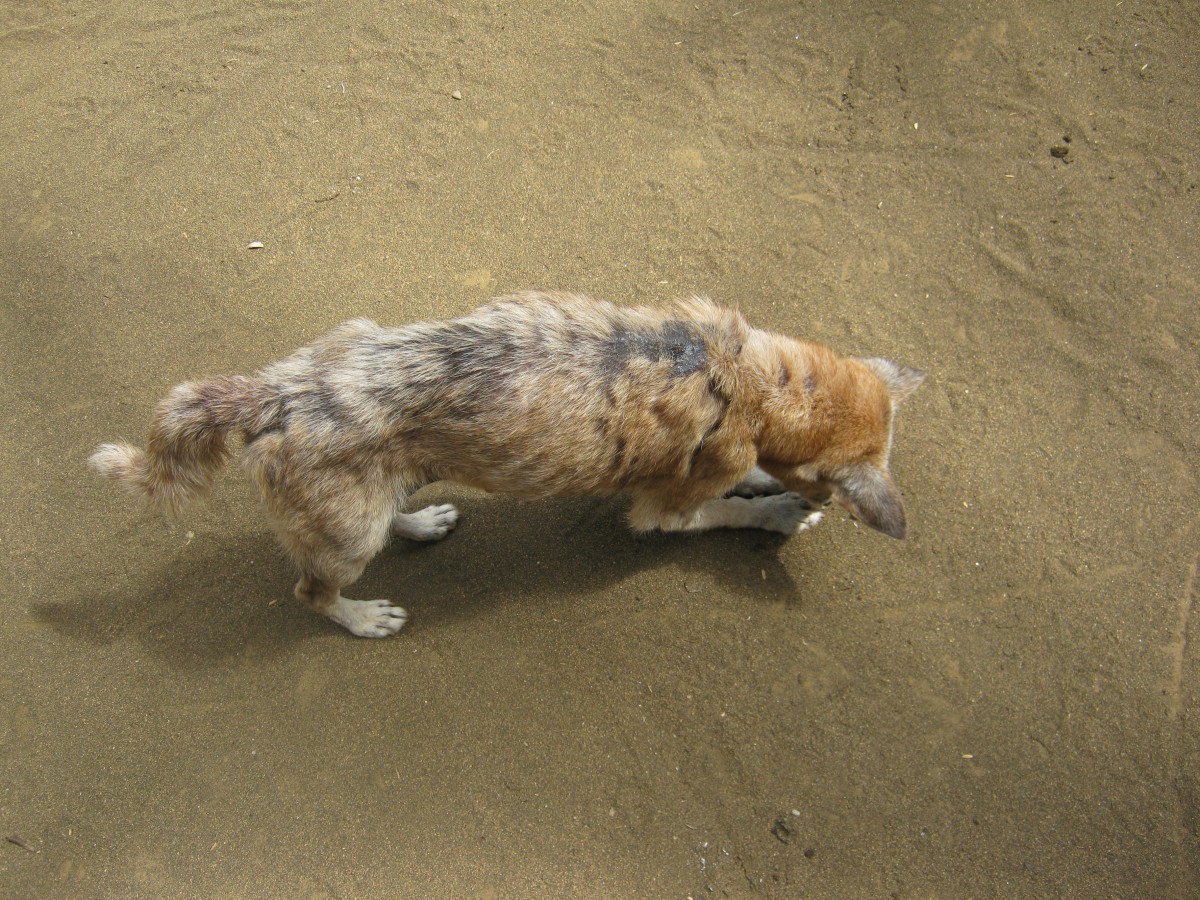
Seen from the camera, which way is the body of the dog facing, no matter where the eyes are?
to the viewer's right

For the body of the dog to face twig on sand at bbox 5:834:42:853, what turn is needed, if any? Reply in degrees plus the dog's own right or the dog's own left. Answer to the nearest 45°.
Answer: approximately 180°
